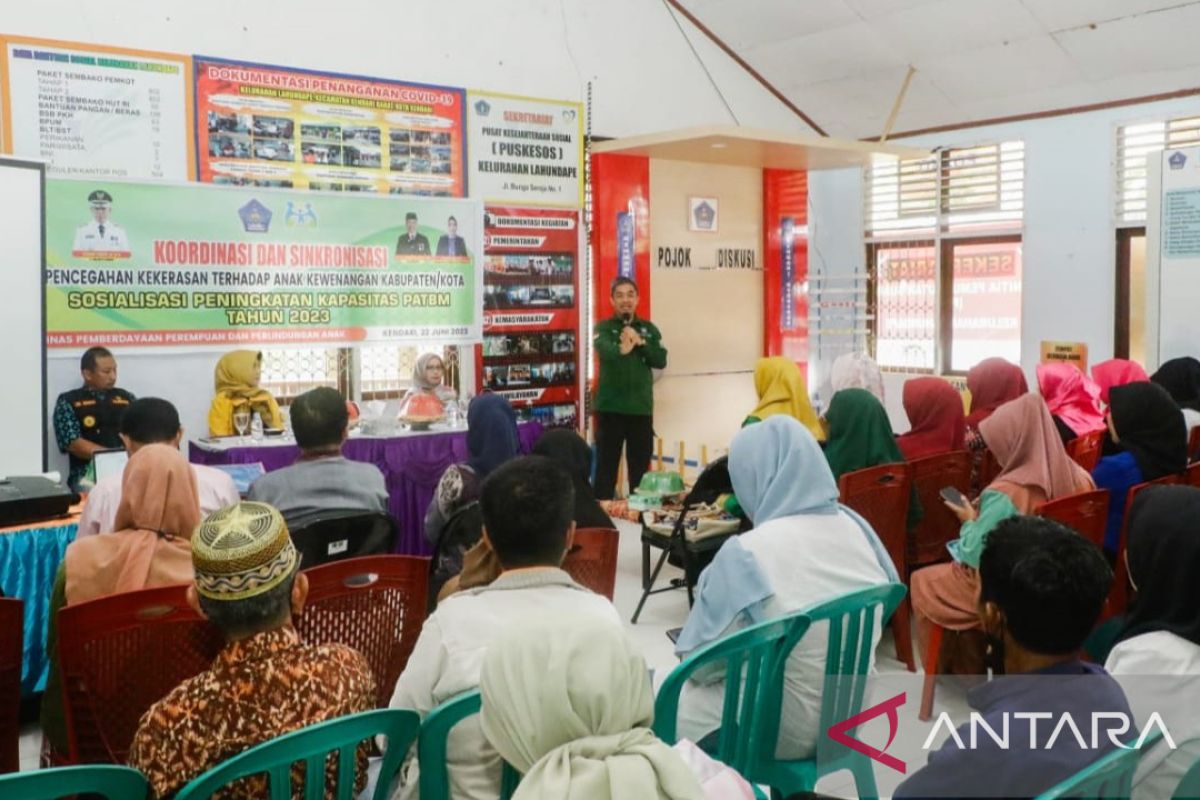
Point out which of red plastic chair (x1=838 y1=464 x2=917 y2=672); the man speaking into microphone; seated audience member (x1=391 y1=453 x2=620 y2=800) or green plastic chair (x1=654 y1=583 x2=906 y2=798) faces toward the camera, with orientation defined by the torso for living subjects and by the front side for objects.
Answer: the man speaking into microphone

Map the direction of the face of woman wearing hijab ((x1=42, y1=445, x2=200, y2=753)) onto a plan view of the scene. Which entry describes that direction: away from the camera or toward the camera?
away from the camera

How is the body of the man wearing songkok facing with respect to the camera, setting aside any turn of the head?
away from the camera

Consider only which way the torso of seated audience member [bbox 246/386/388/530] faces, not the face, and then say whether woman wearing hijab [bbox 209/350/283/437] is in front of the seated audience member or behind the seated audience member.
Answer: in front

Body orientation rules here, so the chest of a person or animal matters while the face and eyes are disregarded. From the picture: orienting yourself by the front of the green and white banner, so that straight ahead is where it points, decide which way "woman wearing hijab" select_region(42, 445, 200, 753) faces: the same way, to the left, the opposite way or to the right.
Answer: the opposite way

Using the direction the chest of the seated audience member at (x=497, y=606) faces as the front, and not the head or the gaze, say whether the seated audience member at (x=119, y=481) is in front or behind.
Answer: in front

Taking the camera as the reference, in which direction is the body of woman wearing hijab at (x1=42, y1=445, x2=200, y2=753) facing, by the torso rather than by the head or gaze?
away from the camera

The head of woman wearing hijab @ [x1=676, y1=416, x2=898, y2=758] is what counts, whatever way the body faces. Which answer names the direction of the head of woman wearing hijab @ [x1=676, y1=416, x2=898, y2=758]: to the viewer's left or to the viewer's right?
to the viewer's left

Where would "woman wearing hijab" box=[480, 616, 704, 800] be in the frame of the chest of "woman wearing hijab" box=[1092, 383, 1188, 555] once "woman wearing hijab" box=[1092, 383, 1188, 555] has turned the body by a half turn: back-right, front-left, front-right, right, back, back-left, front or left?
front-right

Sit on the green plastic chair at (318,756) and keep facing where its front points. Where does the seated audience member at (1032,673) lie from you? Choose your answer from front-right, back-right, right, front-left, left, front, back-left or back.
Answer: back-right

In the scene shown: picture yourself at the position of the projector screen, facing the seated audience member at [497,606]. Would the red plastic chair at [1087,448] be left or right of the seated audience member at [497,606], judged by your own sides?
left

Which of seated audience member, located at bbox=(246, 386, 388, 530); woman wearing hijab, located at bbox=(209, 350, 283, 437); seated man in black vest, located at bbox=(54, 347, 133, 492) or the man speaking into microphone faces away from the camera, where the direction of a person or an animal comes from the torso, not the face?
seated audience member, located at bbox=(246, 386, 388, 530)

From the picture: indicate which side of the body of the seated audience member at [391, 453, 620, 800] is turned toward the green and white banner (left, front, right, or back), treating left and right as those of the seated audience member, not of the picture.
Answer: front

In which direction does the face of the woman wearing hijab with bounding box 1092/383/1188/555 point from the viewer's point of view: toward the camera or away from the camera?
away from the camera
